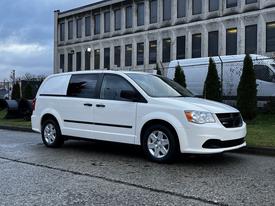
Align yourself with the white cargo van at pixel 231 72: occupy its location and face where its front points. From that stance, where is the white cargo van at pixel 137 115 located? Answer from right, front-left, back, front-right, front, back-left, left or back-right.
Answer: right

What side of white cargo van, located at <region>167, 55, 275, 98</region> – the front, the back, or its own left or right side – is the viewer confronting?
right

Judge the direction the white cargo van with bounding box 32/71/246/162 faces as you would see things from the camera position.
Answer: facing the viewer and to the right of the viewer

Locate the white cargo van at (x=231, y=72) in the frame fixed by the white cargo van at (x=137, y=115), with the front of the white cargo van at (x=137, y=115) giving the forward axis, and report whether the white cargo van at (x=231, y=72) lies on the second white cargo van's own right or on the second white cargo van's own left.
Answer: on the second white cargo van's own left

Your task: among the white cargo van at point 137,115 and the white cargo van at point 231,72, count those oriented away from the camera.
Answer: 0
